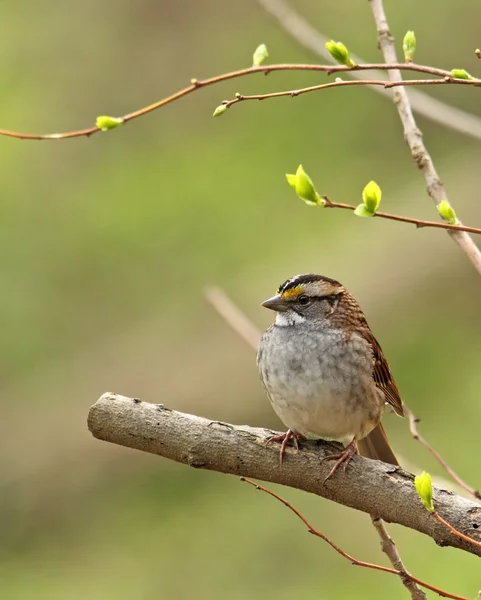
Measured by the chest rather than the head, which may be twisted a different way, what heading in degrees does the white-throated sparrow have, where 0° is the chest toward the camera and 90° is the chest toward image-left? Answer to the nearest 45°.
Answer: approximately 45°

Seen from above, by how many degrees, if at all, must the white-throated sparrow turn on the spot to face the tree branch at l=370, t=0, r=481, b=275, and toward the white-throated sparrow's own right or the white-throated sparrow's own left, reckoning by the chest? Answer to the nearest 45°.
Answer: approximately 90° to the white-throated sparrow's own left
